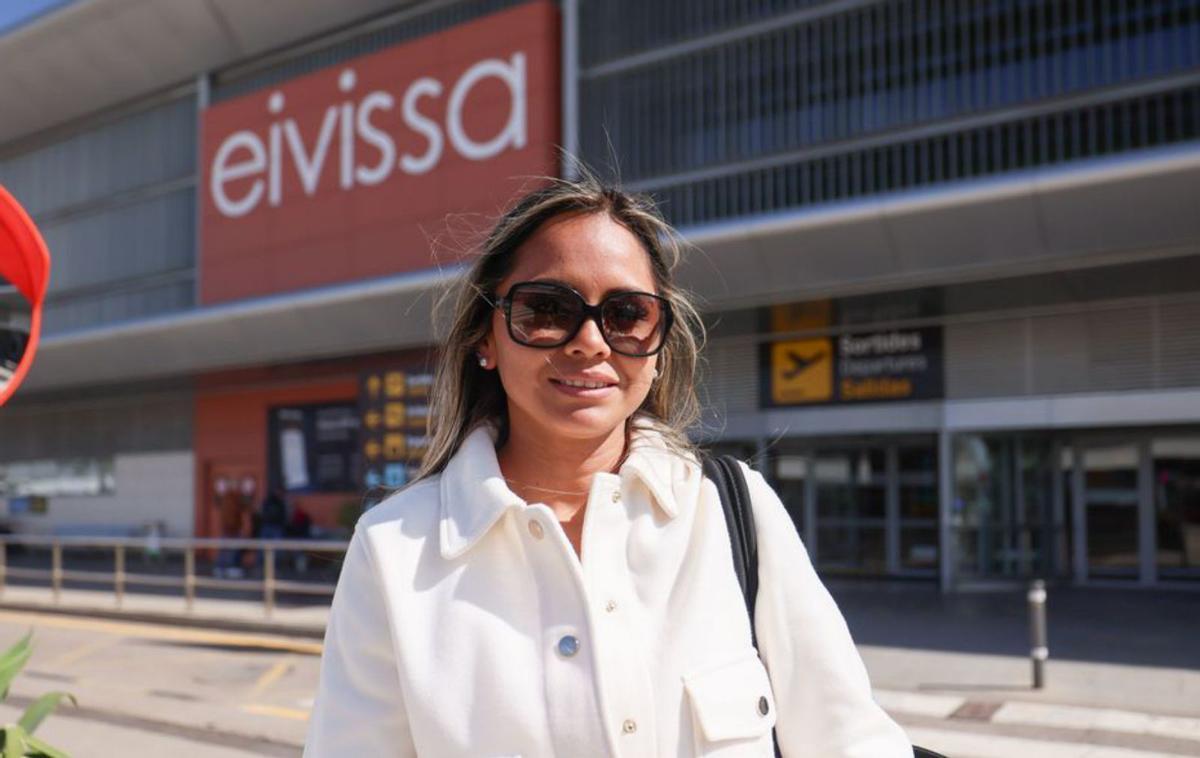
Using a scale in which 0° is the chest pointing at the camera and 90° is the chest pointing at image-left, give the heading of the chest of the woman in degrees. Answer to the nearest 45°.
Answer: approximately 0°

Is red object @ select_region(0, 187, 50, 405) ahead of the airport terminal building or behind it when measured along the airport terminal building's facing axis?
ahead

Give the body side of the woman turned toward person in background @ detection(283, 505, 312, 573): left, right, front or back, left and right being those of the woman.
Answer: back

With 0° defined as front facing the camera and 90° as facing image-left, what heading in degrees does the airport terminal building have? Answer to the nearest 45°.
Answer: approximately 45°

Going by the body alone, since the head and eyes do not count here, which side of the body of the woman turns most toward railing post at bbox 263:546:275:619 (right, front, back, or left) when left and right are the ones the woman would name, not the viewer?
back

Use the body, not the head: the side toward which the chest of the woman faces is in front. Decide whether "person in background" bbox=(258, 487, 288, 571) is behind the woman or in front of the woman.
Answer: behind

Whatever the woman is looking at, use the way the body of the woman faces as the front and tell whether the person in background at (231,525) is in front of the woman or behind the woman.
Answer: behind

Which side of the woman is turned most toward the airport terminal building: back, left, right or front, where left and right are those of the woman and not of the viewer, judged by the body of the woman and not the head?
back
